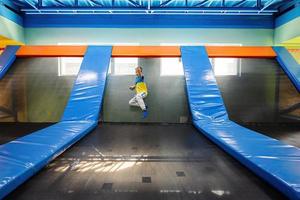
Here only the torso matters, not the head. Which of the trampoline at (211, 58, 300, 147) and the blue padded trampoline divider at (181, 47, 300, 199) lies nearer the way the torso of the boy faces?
the blue padded trampoline divider

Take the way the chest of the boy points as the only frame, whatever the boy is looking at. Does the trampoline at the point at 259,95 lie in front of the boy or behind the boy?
behind

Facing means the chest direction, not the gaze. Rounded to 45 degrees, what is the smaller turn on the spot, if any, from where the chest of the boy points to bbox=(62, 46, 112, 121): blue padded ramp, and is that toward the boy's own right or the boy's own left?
approximately 45° to the boy's own right

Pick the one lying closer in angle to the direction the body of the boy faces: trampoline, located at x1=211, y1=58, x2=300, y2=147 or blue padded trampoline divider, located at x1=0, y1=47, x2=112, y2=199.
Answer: the blue padded trampoline divider

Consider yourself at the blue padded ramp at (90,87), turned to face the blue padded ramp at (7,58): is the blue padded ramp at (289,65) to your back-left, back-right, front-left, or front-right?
back-right

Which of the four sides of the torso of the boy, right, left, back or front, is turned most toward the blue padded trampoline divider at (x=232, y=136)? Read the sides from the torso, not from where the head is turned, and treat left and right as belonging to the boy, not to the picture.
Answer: left

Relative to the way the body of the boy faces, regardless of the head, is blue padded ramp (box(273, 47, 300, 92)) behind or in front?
behind

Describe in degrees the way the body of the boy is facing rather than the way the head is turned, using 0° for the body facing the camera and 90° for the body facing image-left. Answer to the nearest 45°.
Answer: approximately 45°
